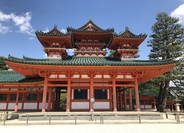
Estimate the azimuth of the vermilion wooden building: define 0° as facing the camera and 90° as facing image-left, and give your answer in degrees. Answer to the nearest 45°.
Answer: approximately 0°

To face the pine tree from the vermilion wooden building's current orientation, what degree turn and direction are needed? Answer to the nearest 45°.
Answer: approximately 135° to its left
